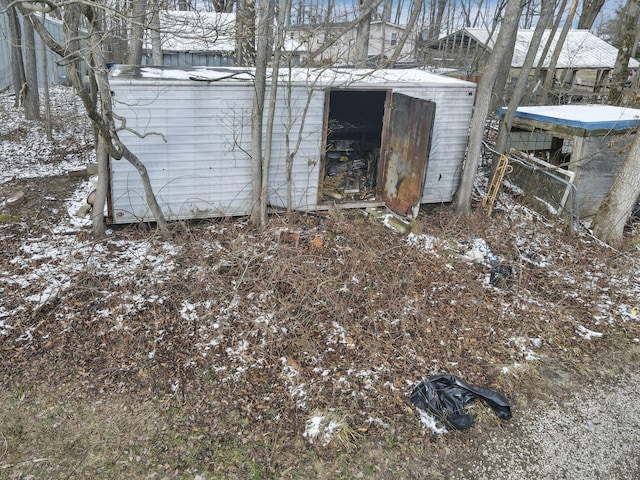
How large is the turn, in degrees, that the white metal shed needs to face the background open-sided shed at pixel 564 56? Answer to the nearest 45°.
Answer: approximately 135° to its left

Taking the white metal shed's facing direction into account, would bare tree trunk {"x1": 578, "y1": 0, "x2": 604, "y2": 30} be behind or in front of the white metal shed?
behind

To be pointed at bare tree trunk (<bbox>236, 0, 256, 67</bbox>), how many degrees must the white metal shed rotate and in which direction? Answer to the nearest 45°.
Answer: approximately 180°

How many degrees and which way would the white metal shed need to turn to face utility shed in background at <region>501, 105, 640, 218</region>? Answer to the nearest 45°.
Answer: approximately 90° to its left

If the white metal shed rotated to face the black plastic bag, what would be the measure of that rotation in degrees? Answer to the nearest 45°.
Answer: approximately 45° to its left

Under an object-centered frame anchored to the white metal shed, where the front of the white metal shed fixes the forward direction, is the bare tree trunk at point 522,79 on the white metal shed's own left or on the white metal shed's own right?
on the white metal shed's own left

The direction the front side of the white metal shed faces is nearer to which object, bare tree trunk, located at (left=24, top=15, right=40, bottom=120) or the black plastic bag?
the black plastic bag

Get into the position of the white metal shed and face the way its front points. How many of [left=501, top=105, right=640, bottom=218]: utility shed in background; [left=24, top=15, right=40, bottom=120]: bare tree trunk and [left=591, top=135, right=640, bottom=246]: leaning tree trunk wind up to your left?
2

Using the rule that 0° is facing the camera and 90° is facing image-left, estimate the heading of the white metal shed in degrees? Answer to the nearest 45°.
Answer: approximately 0°

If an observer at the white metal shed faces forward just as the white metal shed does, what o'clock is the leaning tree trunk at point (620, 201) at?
The leaning tree trunk is roughly at 9 o'clock from the white metal shed.
